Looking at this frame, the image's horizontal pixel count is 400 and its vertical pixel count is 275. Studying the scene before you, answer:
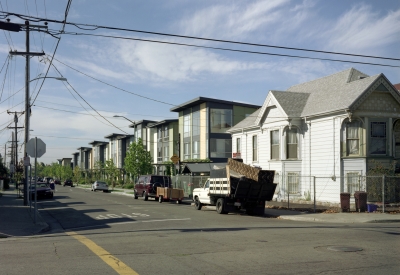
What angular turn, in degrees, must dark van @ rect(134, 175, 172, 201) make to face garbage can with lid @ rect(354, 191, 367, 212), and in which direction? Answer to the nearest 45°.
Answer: approximately 180°

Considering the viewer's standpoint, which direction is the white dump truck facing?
facing away from the viewer and to the left of the viewer

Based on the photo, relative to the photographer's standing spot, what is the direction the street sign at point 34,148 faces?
facing away from the viewer

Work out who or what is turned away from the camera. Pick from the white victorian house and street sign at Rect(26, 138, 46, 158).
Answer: the street sign

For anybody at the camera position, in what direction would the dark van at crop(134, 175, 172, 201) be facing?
facing away from the viewer and to the left of the viewer

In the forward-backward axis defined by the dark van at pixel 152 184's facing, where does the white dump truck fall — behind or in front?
behind

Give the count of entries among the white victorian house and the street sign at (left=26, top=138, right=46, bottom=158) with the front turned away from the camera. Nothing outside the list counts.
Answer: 1

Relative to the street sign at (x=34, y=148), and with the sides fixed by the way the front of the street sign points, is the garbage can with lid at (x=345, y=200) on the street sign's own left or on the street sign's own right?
on the street sign's own right
